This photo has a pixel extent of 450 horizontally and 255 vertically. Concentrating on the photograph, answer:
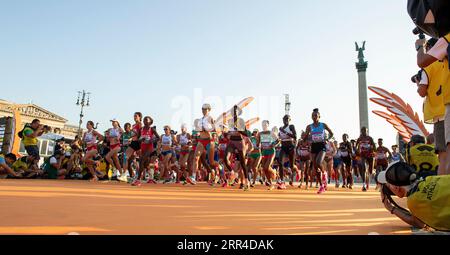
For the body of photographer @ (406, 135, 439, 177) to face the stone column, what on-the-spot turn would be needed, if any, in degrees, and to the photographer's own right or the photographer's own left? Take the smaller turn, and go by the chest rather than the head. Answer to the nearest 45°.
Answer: approximately 45° to the photographer's own right

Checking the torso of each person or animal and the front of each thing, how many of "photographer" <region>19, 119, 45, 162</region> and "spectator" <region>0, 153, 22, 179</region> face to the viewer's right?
2

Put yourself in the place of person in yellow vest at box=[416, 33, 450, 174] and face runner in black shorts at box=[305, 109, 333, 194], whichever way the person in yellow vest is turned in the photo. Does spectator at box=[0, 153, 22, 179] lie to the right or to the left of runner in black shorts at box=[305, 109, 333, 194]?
left

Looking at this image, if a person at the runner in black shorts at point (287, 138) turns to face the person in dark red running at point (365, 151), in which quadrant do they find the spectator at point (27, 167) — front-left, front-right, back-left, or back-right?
back-left

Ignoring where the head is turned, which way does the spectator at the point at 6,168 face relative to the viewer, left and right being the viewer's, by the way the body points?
facing to the right of the viewer

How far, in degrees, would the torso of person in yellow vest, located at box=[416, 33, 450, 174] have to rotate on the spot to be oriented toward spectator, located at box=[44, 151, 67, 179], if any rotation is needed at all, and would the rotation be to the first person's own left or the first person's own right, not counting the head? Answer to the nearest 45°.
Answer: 0° — they already face them

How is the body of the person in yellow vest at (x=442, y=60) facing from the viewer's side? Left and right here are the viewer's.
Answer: facing to the left of the viewer

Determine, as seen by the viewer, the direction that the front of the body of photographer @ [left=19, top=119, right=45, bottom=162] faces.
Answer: to the viewer's right

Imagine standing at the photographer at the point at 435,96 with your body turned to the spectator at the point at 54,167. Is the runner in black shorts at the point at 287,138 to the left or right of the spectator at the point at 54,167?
right
